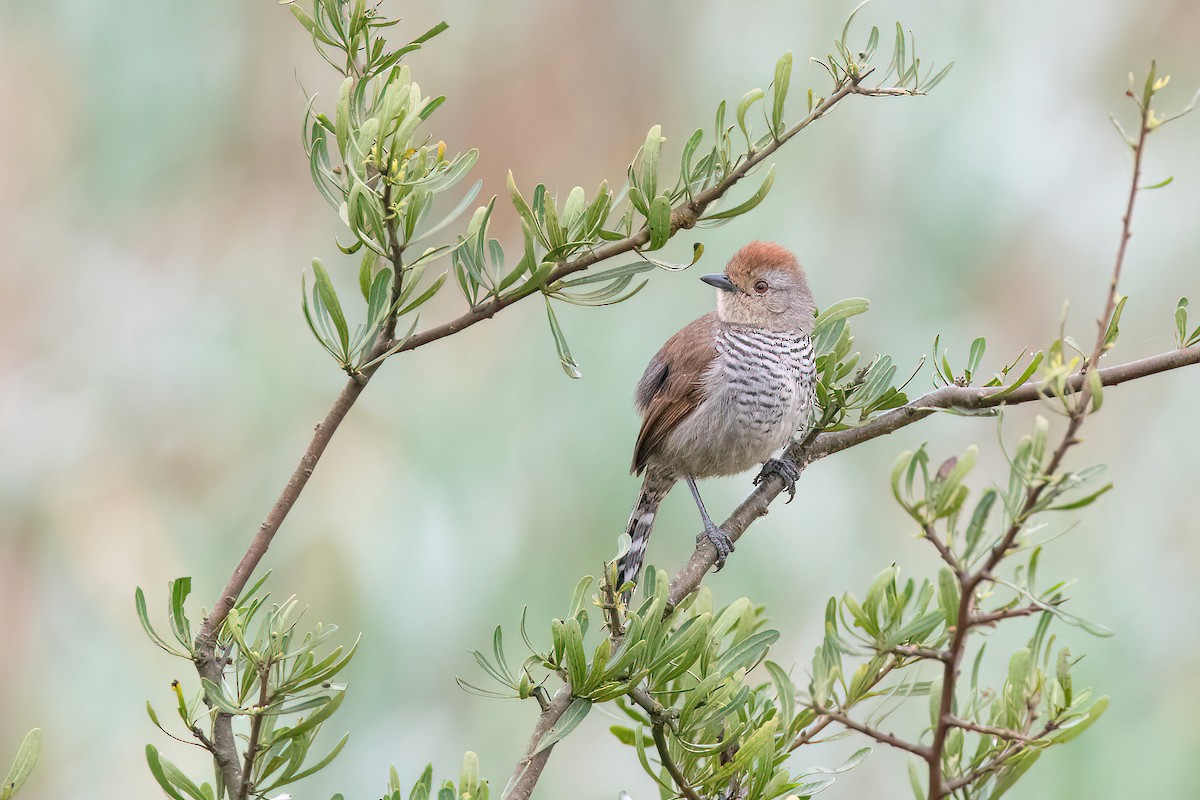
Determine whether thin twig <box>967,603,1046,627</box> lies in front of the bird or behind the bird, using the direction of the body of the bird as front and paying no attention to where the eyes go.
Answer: in front

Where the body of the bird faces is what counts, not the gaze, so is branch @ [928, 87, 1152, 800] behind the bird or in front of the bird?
in front

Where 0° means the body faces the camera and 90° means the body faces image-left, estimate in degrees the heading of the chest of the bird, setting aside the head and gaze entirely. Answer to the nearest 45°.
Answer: approximately 315°
